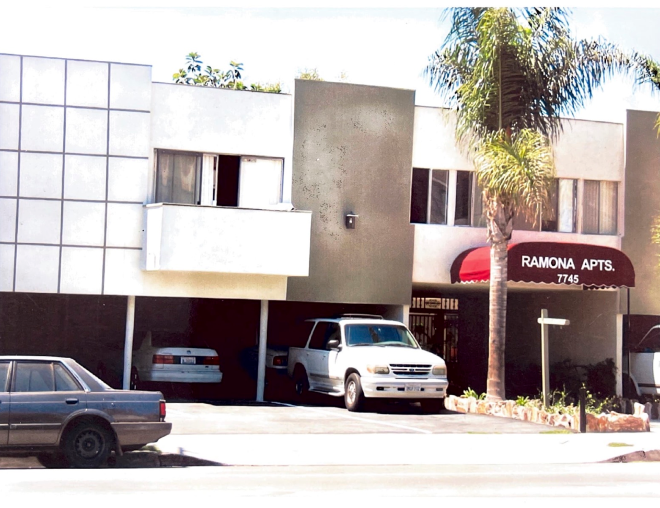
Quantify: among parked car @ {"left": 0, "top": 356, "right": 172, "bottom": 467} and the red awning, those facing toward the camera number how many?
1

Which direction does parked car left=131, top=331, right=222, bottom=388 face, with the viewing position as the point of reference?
facing away from the viewer and to the left of the viewer

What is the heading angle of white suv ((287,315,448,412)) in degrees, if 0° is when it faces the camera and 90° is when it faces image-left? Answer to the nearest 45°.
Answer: approximately 315°

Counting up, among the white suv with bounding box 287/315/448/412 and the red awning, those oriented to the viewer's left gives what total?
0

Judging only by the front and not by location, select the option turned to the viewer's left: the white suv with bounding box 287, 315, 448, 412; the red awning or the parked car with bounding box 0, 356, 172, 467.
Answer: the parked car

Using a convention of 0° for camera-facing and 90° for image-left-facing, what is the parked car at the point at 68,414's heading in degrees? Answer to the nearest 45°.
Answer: approximately 90°

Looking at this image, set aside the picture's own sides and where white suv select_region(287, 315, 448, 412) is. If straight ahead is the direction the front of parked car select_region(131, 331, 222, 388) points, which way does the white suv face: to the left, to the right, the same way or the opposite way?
the opposite way

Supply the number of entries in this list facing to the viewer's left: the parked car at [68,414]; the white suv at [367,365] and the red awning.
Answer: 1

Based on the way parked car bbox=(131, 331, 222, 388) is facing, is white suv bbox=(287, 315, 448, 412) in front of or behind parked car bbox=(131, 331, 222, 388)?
behind

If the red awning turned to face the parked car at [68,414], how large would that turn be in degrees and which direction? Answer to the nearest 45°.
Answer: approximately 45° to its right

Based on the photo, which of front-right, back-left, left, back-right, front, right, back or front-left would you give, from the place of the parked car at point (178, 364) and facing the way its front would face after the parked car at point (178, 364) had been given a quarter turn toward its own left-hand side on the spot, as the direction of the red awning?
back-left

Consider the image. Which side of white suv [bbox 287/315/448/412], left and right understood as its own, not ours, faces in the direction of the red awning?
left

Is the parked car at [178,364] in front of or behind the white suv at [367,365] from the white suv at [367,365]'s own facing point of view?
behind
